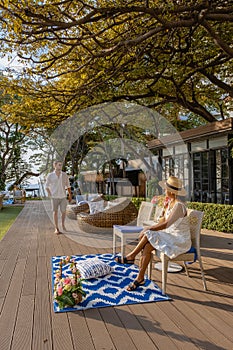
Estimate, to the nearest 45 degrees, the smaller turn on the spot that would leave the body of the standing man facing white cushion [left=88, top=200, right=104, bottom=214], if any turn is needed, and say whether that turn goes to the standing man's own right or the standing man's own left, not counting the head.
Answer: approximately 90° to the standing man's own left

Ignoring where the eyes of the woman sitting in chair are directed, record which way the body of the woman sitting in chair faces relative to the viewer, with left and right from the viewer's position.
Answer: facing to the left of the viewer

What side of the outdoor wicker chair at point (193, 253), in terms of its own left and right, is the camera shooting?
left

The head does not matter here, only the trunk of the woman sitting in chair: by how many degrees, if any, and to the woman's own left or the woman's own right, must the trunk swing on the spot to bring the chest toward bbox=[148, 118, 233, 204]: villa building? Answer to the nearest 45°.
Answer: approximately 90° to the woman's own right

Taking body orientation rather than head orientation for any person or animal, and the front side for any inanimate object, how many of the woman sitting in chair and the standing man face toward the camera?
1

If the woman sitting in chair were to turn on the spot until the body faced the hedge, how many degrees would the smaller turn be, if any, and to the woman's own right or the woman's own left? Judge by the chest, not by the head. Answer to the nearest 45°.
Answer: approximately 90° to the woman's own right

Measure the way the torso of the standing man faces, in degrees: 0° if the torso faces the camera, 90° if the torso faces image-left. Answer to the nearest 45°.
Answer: approximately 0°

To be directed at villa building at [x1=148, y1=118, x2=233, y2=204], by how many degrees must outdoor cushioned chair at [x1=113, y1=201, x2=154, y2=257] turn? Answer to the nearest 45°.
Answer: approximately 180°

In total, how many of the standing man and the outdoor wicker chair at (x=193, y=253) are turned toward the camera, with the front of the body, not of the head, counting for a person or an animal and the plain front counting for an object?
1

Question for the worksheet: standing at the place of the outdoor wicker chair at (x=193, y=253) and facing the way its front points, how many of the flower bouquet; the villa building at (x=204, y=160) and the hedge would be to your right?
2

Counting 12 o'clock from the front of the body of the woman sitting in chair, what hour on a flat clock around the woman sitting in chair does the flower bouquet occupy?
The flower bouquet is roughly at 11 o'clock from the woman sitting in chair.
